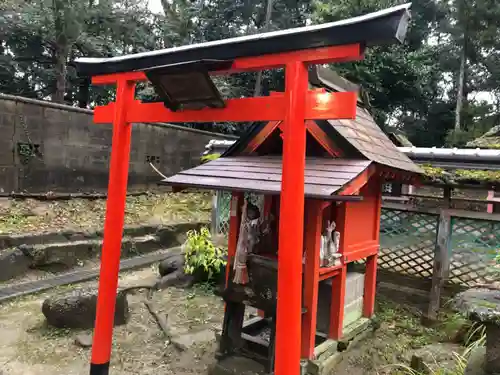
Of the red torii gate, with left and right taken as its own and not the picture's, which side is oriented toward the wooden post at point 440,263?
back

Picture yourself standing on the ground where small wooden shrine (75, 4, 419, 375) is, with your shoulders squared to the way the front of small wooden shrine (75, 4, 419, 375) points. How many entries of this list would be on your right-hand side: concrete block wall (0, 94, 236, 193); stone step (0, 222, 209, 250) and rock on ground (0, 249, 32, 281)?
3

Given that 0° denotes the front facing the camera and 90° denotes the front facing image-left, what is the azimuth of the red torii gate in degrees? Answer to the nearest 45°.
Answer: approximately 45°

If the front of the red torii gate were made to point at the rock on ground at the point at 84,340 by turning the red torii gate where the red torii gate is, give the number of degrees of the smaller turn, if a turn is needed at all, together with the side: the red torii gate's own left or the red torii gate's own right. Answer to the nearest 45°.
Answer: approximately 90° to the red torii gate's own right

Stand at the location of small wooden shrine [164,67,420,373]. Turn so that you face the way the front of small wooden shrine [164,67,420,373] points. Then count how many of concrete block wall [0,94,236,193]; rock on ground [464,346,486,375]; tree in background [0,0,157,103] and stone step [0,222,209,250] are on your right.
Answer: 3

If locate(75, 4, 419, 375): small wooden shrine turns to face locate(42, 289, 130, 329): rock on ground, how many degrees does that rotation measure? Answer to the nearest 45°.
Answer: approximately 90° to its right

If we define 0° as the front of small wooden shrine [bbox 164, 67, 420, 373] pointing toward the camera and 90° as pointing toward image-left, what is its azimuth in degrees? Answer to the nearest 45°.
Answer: approximately 45°
